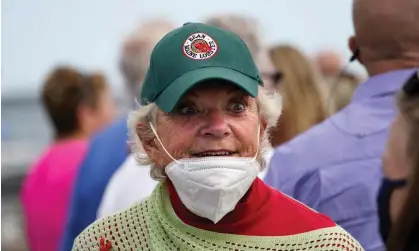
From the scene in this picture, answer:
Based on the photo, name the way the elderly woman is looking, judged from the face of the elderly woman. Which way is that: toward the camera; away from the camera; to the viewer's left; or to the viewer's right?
toward the camera

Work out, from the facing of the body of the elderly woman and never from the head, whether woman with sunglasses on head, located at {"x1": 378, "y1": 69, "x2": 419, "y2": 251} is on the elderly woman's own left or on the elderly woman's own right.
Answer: on the elderly woman's own left

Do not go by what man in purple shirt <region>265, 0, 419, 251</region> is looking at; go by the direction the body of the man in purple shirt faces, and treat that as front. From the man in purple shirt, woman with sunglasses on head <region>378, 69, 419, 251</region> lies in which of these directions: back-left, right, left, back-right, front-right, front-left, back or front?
back

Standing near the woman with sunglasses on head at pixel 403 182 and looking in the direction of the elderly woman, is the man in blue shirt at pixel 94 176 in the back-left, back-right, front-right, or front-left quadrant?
front-right

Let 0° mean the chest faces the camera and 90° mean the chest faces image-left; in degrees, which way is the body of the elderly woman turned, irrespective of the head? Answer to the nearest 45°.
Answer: approximately 0°

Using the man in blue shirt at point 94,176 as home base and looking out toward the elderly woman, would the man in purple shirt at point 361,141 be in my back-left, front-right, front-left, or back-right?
front-left
